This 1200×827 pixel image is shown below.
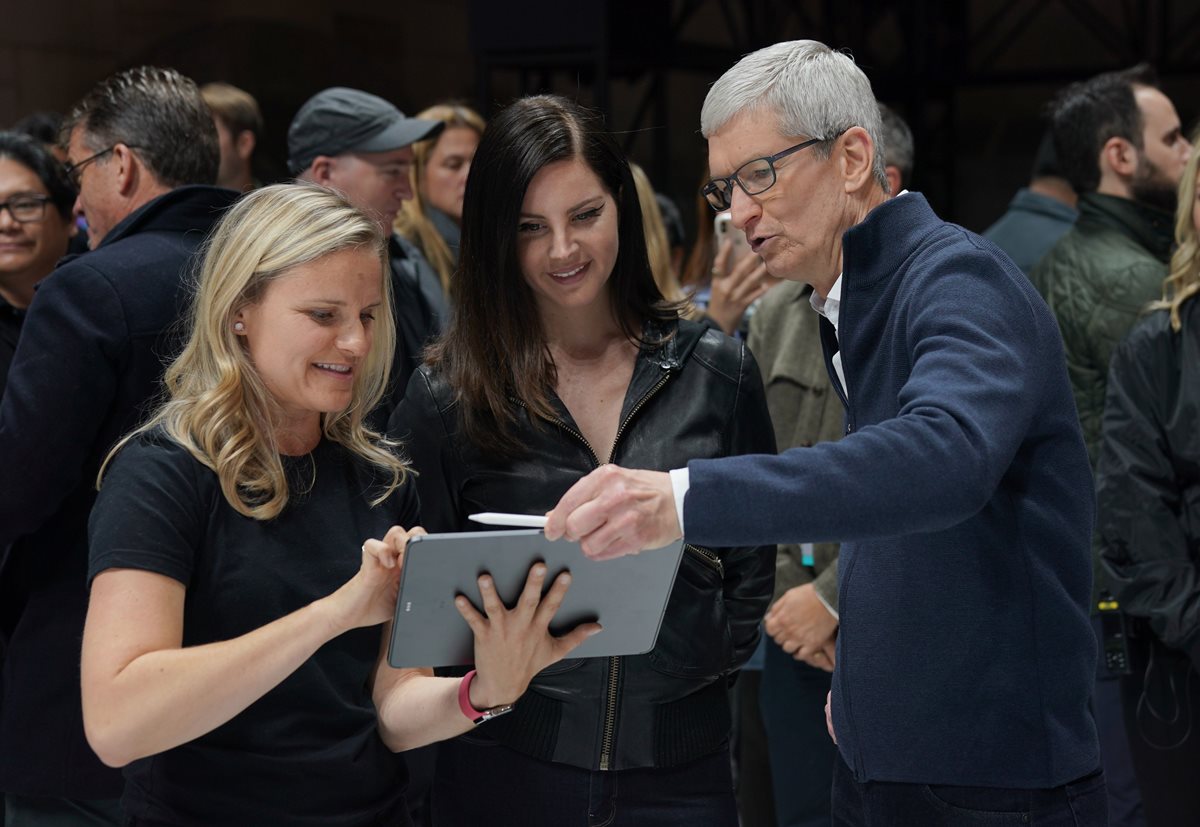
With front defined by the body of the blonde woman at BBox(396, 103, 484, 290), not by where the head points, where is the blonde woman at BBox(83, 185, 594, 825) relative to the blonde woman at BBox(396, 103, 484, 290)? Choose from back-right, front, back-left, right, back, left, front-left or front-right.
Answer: front-right

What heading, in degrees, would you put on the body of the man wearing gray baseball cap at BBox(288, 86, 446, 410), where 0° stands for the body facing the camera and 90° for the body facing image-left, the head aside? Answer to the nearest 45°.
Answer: approximately 270°

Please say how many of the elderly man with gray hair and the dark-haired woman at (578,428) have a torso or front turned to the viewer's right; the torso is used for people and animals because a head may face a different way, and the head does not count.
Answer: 0

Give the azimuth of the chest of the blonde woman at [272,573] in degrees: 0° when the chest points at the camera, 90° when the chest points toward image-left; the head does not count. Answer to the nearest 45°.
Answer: approximately 315°

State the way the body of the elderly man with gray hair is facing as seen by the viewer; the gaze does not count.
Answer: to the viewer's left

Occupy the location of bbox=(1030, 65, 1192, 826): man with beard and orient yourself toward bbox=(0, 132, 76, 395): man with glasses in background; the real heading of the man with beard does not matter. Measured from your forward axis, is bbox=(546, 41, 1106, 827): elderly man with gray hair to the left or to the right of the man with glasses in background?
left

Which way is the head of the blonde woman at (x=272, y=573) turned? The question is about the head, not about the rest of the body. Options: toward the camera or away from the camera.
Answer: toward the camera

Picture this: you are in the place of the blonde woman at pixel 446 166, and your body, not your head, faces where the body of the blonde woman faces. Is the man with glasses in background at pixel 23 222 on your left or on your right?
on your right

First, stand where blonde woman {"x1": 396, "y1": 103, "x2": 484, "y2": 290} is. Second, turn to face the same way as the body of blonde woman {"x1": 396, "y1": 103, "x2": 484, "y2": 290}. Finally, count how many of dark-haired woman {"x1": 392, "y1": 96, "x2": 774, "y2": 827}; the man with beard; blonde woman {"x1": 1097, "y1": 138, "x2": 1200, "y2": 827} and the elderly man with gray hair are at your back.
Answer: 0

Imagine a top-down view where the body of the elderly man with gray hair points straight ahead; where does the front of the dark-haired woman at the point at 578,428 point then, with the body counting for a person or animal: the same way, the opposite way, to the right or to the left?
to the left

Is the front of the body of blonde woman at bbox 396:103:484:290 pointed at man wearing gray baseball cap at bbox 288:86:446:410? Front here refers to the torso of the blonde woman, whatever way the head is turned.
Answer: no

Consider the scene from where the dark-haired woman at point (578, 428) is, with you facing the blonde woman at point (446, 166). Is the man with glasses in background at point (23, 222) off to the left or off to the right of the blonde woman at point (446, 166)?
left

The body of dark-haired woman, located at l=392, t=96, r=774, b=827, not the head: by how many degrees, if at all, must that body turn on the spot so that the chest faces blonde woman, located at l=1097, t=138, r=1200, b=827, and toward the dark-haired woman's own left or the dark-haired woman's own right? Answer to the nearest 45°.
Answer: approximately 135° to the dark-haired woman's own left

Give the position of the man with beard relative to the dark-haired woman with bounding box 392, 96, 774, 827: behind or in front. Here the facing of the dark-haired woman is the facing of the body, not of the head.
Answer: behind

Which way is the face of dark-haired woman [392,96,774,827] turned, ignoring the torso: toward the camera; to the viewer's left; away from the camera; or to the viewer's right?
toward the camera

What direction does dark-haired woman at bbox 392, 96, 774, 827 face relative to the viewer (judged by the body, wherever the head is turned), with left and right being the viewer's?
facing the viewer

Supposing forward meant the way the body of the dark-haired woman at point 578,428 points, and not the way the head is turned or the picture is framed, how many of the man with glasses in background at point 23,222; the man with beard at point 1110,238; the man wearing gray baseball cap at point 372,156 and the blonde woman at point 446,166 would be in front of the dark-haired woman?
0

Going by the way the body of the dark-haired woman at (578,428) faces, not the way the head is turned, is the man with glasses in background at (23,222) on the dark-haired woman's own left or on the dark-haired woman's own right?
on the dark-haired woman's own right

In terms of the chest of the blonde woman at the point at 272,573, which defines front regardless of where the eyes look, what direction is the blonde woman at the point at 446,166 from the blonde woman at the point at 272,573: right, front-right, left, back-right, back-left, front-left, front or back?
back-left

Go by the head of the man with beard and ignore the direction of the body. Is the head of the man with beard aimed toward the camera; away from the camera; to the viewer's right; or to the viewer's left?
to the viewer's right
